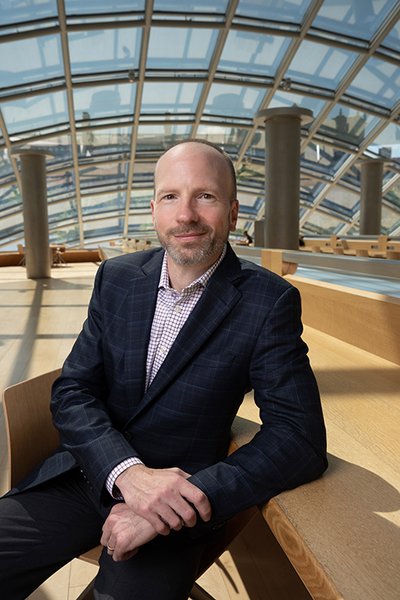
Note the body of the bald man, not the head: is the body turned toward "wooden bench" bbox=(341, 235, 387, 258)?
no

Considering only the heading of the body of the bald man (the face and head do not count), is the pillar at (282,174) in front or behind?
behind

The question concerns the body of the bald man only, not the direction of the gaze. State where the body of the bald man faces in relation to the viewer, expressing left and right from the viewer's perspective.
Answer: facing the viewer and to the left of the viewer

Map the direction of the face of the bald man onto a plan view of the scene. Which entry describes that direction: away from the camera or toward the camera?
toward the camera

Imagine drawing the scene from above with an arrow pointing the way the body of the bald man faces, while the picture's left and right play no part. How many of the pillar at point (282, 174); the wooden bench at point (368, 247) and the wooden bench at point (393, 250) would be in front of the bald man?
0

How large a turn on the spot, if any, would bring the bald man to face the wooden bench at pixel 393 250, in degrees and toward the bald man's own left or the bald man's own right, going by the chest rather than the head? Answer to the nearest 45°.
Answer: approximately 180°

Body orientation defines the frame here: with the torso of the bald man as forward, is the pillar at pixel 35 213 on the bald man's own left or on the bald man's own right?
on the bald man's own right

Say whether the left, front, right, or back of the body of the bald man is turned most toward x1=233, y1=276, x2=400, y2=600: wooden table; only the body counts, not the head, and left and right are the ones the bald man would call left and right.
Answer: left
